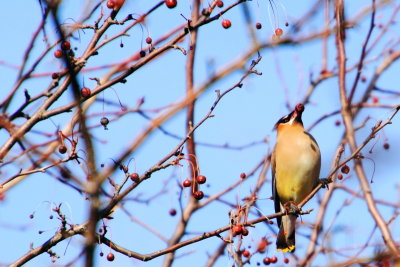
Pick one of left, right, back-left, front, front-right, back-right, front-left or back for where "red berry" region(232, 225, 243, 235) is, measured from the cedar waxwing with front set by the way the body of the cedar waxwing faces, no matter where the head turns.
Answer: front-right

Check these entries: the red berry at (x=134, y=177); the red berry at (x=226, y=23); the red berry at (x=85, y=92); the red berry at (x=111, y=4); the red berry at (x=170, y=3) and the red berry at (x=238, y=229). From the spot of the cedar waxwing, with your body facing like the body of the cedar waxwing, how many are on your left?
0

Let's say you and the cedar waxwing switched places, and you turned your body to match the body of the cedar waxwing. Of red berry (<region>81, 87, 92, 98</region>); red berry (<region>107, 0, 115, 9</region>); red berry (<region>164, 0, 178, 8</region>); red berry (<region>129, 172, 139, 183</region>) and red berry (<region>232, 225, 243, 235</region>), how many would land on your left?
0

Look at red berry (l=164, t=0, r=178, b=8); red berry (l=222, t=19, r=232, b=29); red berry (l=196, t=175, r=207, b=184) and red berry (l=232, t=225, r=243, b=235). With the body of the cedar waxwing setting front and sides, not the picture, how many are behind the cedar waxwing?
0

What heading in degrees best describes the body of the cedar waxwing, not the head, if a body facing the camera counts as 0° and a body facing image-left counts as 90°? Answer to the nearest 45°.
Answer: approximately 315°

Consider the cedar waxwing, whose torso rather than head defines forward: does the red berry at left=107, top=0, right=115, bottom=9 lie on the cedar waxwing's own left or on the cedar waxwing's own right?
on the cedar waxwing's own right

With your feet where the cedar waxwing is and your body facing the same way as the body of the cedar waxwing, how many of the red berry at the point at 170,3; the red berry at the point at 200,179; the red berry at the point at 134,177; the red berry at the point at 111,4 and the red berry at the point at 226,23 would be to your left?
0

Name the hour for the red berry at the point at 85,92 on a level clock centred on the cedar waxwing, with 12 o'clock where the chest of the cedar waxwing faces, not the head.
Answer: The red berry is roughly at 2 o'clock from the cedar waxwing.

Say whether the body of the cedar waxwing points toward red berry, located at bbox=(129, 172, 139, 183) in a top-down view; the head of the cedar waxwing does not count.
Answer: no

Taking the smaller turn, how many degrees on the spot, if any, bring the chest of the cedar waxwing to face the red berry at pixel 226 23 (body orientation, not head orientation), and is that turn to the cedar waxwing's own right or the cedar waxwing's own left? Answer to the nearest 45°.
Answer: approximately 45° to the cedar waxwing's own right
